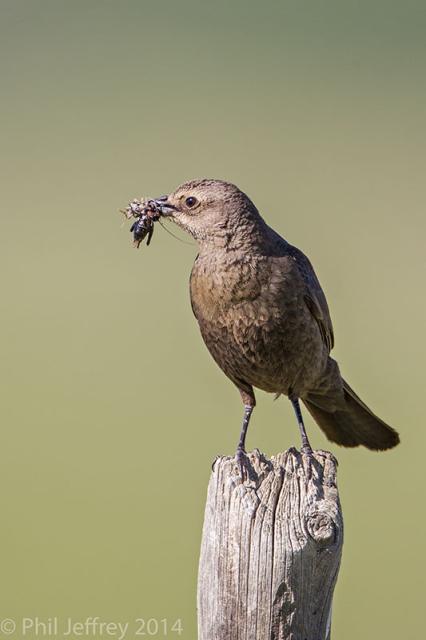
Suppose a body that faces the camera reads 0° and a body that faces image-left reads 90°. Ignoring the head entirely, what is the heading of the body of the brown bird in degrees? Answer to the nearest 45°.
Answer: approximately 45°
